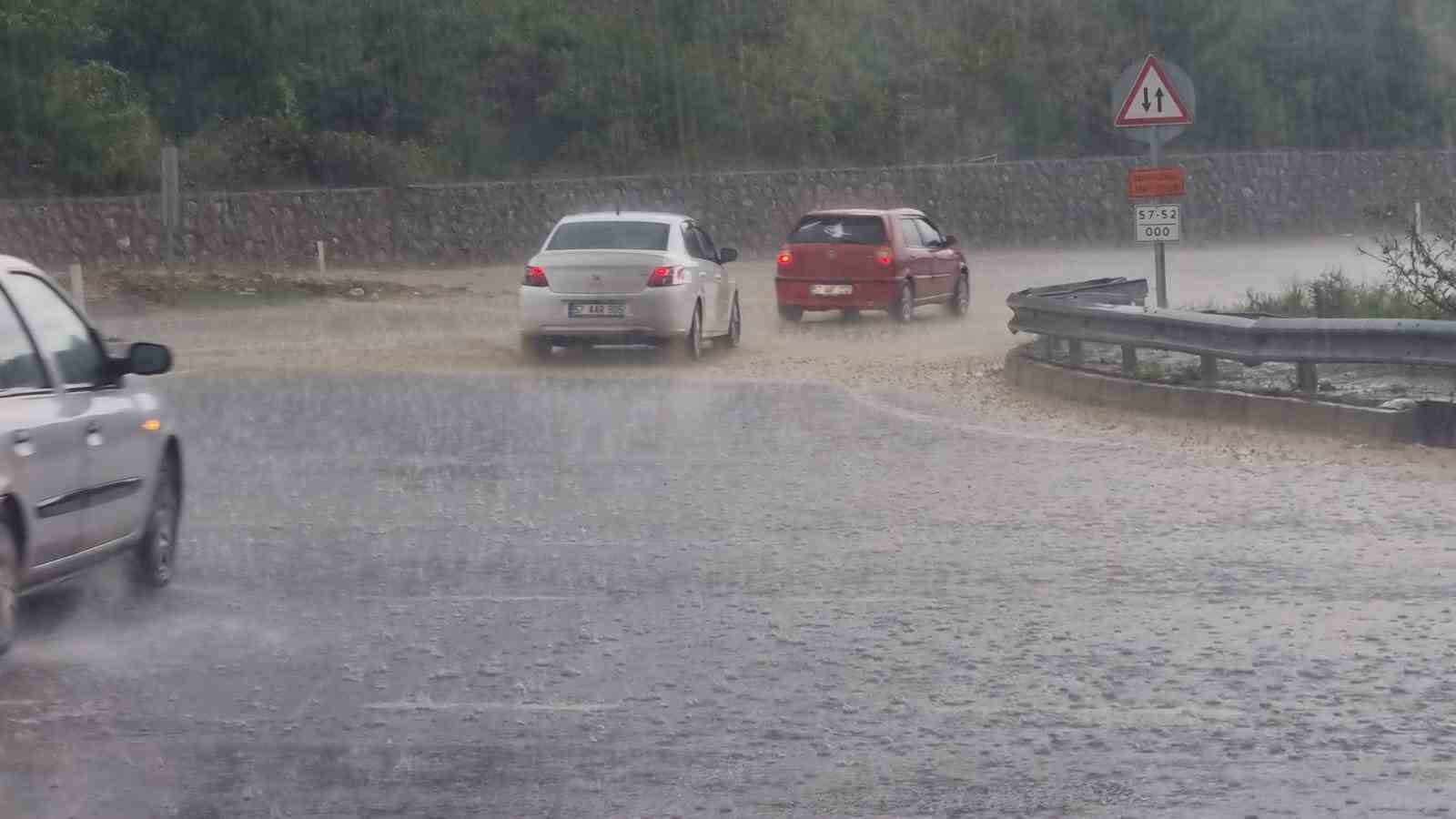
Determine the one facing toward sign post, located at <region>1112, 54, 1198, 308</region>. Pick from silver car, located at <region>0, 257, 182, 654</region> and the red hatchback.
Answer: the silver car

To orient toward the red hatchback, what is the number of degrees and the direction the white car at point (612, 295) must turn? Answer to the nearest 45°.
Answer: approximately 45° to its right

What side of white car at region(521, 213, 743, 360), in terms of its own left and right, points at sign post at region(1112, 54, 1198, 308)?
right

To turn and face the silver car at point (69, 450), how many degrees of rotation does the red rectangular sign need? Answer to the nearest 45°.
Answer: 0° — it already faces it

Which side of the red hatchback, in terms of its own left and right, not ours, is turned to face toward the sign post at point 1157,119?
right

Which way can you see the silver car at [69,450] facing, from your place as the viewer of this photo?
facing away from the viewer and to the right of the viewer

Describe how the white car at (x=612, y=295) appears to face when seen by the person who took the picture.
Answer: facing away from the viewer

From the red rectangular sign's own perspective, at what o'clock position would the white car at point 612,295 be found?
The white car is roughly at 3 o'clock from the red rectangular sign.

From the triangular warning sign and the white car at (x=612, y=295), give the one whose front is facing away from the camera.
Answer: the white car

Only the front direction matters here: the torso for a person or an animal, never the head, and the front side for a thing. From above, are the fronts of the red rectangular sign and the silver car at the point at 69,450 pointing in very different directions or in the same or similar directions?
very different directions

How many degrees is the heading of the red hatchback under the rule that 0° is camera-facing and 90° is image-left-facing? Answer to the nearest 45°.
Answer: approximately 225°

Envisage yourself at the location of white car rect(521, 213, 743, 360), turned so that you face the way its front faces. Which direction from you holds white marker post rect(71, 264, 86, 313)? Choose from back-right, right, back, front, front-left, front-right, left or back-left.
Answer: front-left
